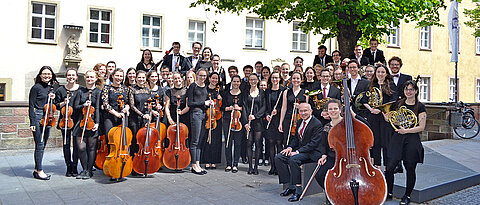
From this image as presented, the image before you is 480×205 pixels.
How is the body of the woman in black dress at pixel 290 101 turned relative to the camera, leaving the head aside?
toward the camera

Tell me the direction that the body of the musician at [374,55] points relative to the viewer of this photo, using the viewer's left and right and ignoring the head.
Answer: facing the viewer

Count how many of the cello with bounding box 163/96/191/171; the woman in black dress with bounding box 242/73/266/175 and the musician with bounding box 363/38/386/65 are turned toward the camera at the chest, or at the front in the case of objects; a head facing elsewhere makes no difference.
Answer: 3

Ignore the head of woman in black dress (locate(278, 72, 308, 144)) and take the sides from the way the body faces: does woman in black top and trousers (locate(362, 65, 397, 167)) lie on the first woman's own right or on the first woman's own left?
on the first woman's own left

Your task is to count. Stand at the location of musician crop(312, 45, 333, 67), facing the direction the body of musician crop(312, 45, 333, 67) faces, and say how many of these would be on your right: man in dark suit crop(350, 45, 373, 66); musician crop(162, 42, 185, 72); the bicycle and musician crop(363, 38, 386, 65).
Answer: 1

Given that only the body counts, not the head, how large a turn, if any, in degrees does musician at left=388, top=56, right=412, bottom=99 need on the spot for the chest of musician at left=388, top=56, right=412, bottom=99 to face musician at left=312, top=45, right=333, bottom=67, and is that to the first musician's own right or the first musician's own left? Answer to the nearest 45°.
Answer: approximately 135° to the first musician's own right

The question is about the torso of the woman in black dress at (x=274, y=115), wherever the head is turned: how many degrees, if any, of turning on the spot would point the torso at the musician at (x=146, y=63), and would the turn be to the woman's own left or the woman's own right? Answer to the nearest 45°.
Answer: approximately 135° to the woman's own right

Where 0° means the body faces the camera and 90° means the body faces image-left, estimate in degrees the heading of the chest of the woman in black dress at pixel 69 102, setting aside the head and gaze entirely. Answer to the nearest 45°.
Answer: approximately 0°

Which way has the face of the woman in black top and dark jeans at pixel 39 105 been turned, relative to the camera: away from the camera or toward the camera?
toward the camera

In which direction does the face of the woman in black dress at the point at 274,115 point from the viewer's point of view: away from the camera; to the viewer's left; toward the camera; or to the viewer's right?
toward the camera

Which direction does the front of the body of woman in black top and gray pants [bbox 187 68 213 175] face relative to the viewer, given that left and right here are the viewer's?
facing the viewer and to the right of the viewer

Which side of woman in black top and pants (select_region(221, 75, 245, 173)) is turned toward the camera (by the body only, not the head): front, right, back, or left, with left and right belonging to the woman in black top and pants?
front

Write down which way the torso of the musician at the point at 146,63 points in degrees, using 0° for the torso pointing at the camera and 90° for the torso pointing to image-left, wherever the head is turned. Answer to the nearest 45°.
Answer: approximately 0°

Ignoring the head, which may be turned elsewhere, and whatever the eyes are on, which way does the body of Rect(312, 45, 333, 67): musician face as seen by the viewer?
toward the camera

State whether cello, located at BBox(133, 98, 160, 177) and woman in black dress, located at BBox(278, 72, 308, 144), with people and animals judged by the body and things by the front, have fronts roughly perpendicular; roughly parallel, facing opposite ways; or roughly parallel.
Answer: roughly parallel
